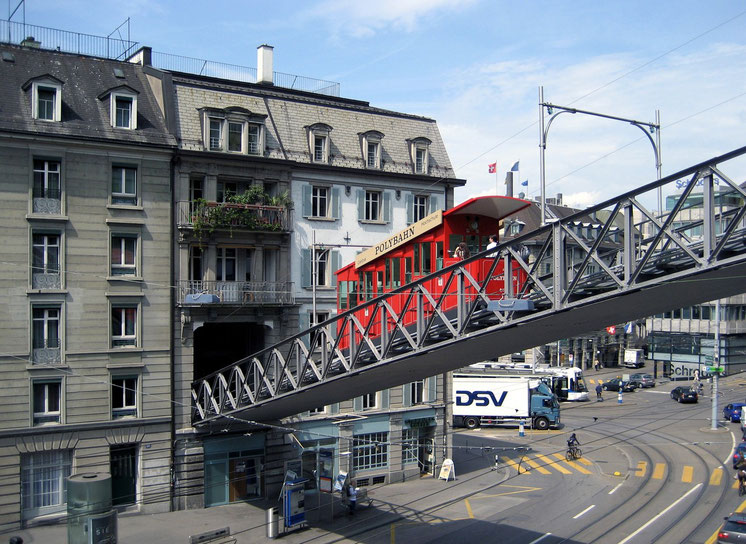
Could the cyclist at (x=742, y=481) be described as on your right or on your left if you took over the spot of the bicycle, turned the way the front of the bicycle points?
on your right

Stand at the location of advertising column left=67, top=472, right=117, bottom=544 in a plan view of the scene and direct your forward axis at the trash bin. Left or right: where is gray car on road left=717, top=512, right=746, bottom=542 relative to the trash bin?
right

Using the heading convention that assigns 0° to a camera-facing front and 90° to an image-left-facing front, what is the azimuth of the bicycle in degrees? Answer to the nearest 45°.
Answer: approximately 225°

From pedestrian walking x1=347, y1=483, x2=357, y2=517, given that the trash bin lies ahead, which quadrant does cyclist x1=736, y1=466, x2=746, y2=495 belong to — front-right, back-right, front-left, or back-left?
back-left
